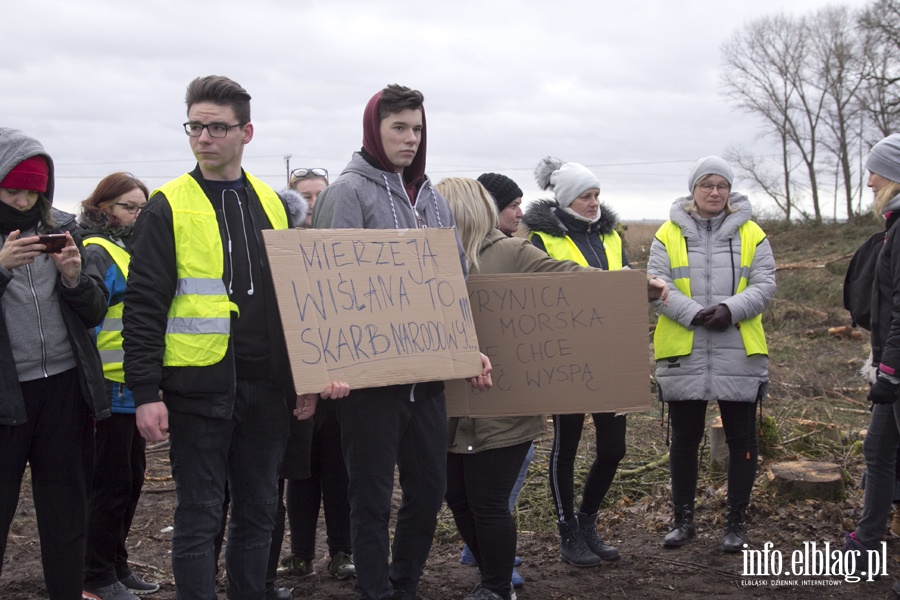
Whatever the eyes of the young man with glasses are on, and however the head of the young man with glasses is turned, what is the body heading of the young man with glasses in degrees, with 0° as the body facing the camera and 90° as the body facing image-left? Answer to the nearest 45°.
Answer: approximately 315°

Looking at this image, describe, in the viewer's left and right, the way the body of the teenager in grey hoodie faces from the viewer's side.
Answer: facing the viewer and to the right of the viewer

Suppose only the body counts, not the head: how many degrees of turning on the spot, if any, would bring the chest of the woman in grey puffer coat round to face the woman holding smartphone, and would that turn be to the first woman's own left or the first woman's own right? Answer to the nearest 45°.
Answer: approximately 45° to the first woman's own right

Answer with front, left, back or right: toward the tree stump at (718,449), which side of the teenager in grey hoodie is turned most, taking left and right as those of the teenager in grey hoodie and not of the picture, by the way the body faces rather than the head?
left

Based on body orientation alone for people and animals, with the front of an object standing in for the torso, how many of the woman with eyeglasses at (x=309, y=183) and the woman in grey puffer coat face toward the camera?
2

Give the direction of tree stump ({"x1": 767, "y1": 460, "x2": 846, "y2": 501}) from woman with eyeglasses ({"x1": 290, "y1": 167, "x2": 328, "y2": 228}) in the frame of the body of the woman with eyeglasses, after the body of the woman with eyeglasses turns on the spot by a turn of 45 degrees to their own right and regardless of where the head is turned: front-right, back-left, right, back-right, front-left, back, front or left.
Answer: back-left
